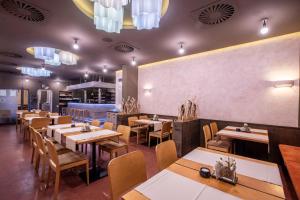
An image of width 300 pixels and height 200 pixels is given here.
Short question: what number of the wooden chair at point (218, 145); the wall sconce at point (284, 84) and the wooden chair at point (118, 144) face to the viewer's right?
1

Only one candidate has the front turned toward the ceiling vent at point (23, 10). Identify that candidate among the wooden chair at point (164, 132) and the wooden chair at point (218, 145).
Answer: the wooden chair at point (164, 132)

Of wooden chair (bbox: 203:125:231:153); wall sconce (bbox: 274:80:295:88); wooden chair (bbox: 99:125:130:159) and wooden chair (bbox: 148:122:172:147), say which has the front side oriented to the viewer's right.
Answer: wooden chair (bbox: 203:125:231:153)

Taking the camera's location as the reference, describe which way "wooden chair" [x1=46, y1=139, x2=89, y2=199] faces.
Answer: facing away from the viewer and to the right of the viewer

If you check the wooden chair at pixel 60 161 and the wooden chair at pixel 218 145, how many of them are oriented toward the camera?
0

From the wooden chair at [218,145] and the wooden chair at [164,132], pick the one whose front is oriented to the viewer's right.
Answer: the wooden chair at [218,145]

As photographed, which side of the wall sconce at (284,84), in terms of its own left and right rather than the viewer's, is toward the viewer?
front

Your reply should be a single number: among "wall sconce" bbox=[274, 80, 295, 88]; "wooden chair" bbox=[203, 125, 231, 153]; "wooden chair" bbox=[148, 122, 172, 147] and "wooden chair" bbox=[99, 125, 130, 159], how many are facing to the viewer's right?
1

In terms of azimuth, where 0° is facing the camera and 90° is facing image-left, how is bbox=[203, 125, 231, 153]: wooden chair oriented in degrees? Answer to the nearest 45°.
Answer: approximately 270°

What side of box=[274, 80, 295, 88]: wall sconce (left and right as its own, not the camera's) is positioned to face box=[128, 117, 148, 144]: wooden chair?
right

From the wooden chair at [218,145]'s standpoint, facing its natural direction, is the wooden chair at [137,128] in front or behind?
behind

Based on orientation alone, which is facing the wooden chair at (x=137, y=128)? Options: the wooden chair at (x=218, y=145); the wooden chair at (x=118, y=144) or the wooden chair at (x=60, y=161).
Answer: the wooden chair at (x=60, y=161)
